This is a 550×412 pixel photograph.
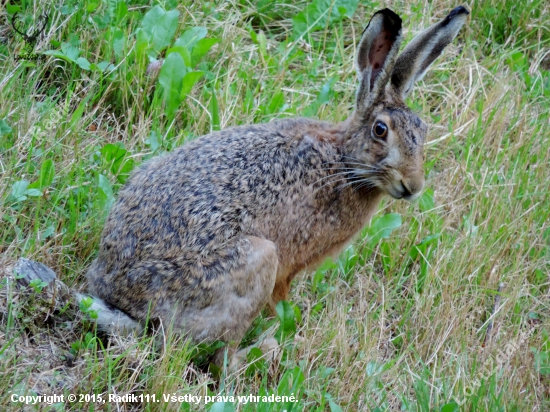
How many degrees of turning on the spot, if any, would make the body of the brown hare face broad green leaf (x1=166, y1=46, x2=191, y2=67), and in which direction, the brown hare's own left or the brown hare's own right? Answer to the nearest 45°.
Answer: approximately 135° to the brown hare's own left

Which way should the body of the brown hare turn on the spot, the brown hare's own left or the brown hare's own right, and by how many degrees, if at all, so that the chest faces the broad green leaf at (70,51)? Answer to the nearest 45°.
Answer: approximately 135° to the brown hare's own left

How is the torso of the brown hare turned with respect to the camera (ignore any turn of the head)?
to the viewer's right

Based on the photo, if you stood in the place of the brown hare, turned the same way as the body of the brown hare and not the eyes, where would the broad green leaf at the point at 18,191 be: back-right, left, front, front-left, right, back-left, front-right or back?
back

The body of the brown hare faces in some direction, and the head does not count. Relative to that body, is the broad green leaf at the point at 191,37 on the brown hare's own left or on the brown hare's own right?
on the brown hare's own left

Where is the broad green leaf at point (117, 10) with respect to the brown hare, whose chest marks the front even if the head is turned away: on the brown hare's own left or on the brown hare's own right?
on the brown hare's own left

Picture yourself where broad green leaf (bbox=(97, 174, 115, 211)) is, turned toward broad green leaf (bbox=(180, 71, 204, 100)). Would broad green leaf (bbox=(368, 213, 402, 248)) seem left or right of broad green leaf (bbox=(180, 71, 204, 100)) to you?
right

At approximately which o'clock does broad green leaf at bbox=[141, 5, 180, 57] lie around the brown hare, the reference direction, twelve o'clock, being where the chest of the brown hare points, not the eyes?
The broad green leaf is roughly at 8 o'clock from the brown hare.

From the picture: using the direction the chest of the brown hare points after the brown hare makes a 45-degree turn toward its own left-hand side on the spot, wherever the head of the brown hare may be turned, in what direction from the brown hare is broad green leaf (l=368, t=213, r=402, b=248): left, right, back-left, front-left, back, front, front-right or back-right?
front

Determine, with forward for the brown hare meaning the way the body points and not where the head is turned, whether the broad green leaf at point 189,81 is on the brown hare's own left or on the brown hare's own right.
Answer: on the brown hare's own left

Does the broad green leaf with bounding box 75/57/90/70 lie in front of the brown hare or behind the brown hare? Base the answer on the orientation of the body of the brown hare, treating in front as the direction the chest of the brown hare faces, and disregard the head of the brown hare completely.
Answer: behind
